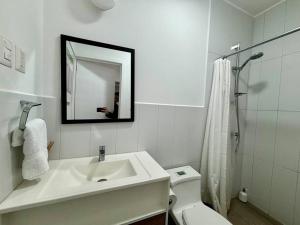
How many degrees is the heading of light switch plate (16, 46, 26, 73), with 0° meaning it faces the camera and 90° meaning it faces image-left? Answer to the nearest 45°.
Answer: approximately 315°

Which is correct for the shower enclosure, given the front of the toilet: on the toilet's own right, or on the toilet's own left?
on the toilet's own left

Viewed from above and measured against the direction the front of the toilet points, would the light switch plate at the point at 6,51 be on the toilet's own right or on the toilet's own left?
on the toilet's own right

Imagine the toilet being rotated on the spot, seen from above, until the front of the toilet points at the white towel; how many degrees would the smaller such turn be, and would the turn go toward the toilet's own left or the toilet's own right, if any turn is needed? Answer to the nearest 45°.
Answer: approximately 90° to the toilet's own right
